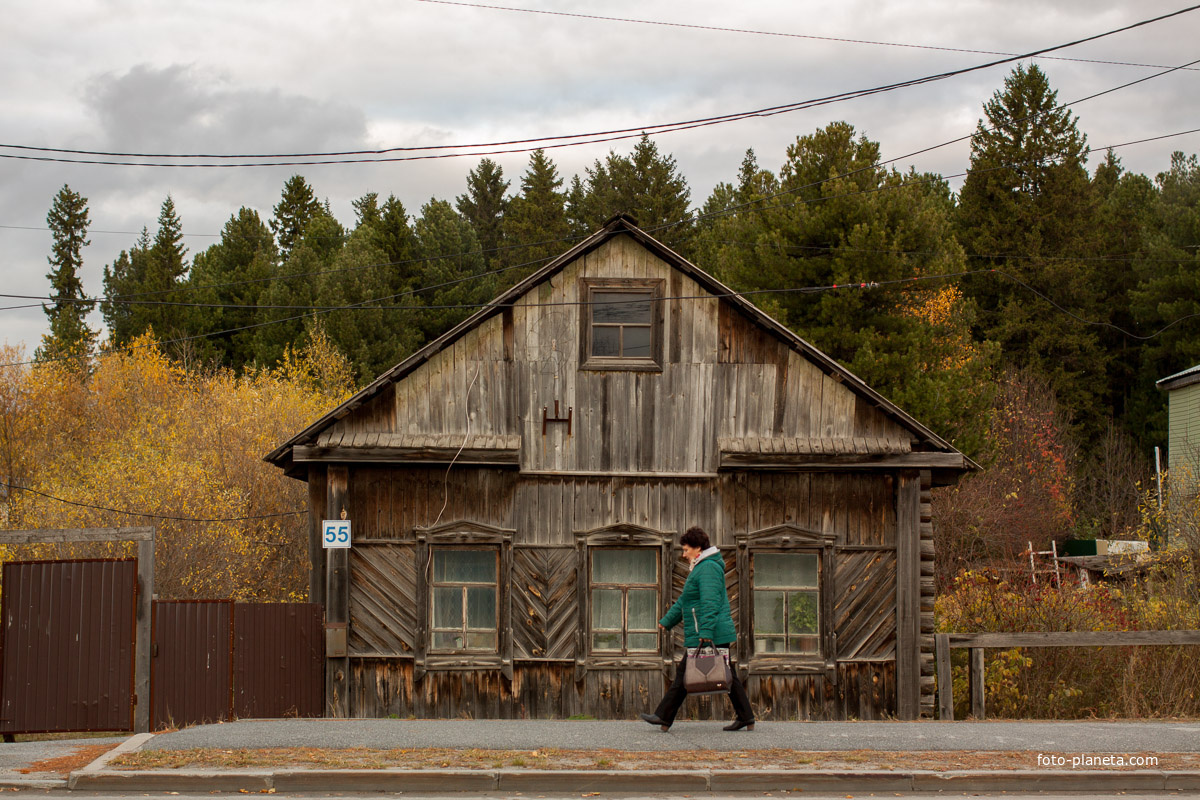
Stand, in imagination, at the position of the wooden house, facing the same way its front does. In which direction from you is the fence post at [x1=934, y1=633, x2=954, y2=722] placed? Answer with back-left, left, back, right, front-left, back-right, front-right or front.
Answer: left

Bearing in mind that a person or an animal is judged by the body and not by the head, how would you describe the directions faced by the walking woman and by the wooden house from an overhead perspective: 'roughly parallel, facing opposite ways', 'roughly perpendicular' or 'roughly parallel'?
roughly perpendicular

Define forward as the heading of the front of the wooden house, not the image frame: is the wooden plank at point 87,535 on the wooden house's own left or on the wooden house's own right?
on the wooden house's own right

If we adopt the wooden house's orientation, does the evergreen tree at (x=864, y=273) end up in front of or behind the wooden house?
behind

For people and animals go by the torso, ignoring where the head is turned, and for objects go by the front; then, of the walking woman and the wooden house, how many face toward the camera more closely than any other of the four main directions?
1

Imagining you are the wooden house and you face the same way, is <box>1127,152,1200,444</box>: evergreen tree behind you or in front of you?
behind

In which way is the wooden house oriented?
toward the camera

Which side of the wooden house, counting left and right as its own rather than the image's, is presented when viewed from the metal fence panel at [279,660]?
right
